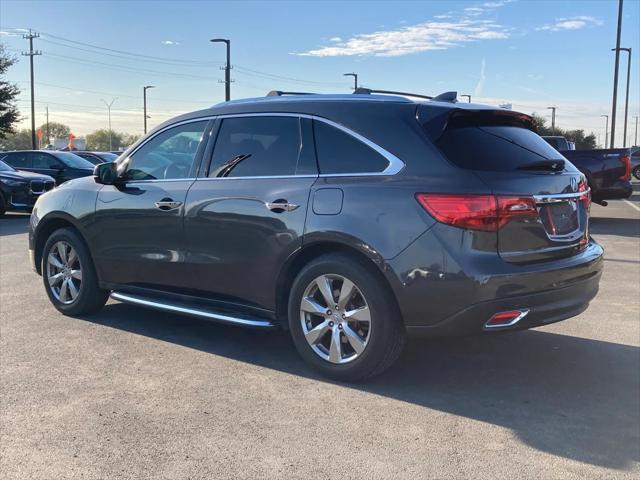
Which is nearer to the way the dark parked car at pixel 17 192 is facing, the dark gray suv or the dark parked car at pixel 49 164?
the dark gray suv

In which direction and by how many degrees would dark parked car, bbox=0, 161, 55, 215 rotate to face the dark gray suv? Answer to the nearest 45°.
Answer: approximately 45° to its right

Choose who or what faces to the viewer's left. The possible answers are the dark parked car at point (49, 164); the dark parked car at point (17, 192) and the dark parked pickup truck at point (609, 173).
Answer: the dark parked pickup truck at point (609, 173)

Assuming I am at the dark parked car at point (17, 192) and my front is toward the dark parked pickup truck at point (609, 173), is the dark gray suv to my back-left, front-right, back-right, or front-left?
front-right

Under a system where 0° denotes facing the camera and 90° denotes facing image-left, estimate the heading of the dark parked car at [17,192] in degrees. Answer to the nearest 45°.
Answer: approximately 315°

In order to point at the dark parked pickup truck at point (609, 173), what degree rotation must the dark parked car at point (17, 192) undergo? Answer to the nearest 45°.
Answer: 0° — it already faces it

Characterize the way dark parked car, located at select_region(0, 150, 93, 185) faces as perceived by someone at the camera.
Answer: facing the viewer and to the right of the viewer

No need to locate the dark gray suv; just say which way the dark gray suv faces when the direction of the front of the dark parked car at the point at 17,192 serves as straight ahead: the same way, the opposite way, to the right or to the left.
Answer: the opposite way

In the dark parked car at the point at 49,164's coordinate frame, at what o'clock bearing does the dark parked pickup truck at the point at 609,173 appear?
the dark parked pickup truck at the point at 609,173 is roughly at 12 o'clock from the dark parked car at the point at 49,164.

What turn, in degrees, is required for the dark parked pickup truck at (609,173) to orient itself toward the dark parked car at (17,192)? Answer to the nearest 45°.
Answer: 0° — it already faces it

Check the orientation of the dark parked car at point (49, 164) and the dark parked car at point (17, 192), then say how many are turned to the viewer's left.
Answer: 0

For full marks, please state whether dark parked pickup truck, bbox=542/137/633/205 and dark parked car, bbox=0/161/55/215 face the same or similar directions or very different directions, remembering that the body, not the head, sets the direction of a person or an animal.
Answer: very different directions

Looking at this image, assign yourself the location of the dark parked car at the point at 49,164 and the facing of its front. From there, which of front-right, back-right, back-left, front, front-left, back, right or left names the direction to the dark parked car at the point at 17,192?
front-right

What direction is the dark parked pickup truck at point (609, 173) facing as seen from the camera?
to the viewer's left

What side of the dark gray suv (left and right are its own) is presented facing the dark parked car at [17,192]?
front

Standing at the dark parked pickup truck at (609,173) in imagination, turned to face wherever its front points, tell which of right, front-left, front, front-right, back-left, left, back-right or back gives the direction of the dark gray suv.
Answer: left
